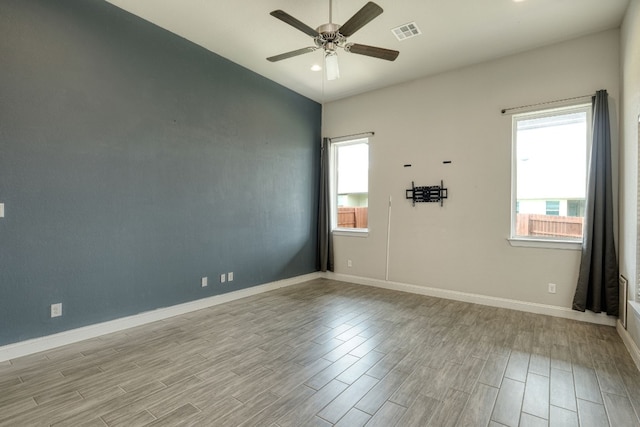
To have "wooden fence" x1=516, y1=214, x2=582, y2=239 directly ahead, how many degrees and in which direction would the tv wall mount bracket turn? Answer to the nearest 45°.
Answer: approximately 180°

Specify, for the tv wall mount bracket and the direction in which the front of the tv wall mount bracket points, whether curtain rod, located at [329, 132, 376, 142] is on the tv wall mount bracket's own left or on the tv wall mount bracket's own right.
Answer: on the tv wall mount bracket's own right

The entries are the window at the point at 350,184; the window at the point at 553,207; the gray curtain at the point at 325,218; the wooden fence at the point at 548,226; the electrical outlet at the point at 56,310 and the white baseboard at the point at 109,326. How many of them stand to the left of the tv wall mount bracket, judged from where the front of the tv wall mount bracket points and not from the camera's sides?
2

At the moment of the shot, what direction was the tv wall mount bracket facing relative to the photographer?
facing the viewer

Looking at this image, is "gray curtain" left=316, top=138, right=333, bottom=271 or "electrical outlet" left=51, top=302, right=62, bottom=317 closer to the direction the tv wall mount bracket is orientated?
the electrical outlet

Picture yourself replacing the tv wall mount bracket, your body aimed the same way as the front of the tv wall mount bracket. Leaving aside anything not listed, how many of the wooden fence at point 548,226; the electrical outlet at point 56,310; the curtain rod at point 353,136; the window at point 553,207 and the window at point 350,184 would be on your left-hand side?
2

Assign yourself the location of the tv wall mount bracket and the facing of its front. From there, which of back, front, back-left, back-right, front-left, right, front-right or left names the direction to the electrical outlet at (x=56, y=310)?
front-right

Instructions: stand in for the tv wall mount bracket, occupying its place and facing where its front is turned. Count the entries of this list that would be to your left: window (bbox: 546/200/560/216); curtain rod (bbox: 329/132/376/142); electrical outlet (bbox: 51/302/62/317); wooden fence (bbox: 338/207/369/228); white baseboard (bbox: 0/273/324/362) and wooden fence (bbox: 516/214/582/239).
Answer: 2

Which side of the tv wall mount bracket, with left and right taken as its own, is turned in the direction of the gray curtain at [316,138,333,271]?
right

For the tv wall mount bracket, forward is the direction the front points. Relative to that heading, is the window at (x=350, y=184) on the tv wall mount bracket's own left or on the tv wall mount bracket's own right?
on the tv wall mount bracket's own right

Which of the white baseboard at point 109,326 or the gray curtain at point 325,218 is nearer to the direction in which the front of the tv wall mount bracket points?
the white baseboard

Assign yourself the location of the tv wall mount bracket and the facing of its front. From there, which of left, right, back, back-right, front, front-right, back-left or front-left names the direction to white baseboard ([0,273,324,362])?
front-right

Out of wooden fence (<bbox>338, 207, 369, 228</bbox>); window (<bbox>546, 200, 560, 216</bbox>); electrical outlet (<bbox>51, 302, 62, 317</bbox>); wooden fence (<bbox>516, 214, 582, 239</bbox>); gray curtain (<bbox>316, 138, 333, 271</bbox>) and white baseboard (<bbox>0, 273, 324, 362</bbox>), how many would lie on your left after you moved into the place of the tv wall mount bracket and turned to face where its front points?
2

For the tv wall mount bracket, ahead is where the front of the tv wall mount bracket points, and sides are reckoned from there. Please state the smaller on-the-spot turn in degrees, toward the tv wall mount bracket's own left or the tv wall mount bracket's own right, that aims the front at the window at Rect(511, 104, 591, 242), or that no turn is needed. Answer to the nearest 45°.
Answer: approximately 90° to the tv wall mount bracket's own left
